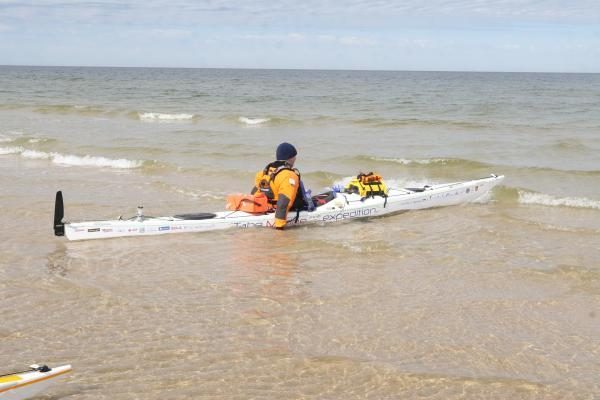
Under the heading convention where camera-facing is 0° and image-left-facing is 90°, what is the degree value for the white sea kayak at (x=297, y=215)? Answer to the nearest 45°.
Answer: approximately 270°

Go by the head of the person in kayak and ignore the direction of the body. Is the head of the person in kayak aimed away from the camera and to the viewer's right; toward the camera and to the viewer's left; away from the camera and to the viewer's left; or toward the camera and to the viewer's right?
away from the camera and to the viewer's right

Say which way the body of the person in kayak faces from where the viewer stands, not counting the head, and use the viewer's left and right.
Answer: facing away from the viewer and to the right of the viewer
